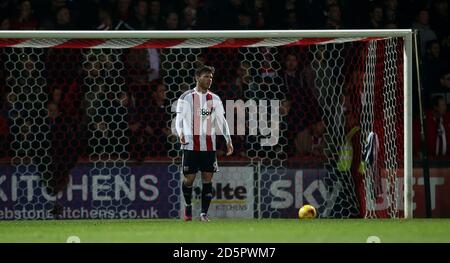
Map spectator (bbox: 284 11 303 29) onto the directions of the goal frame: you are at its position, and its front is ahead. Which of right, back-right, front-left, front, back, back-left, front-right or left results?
back

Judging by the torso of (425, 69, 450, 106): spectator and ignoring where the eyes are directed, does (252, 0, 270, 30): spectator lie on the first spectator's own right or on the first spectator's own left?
on the first spectator's own right

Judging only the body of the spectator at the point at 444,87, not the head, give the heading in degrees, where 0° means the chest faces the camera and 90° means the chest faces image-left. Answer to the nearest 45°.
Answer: approximately 0°

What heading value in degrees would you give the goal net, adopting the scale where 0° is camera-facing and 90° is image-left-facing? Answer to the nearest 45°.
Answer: approximately 0°
